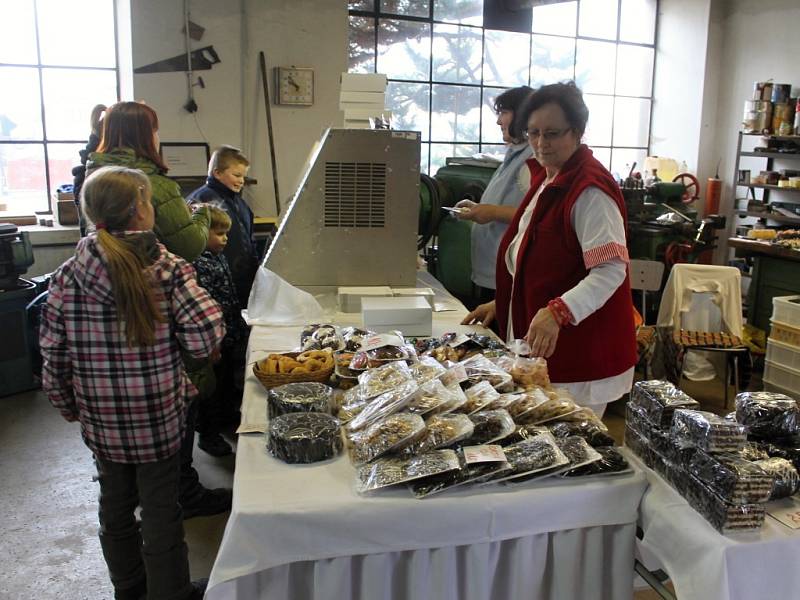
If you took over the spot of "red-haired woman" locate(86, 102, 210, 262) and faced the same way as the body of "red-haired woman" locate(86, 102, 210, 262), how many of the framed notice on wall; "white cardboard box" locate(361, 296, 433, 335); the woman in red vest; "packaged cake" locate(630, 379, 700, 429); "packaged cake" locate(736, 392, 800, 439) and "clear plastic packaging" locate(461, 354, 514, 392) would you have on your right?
5

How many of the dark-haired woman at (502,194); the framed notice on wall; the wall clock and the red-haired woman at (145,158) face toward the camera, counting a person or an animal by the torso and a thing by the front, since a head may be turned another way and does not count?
2

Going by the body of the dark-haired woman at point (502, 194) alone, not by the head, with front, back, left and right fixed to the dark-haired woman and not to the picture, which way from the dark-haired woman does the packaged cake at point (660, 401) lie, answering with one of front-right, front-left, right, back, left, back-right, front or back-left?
left

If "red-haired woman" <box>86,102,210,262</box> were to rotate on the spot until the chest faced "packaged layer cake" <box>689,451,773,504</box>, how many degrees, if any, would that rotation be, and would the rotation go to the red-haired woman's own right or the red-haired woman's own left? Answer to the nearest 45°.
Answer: approximately 90° to the red-haired woman's own right

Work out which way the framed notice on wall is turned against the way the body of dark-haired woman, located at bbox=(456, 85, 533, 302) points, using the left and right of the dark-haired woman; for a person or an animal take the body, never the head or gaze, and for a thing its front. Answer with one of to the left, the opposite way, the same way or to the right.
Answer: to the left

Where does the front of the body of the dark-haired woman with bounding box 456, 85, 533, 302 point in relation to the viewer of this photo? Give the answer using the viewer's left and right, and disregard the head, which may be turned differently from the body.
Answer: facing to the left of the viewer

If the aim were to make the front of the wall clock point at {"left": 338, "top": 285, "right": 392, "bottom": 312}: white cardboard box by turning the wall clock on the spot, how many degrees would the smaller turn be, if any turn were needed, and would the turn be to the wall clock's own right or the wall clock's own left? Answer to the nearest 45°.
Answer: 0° — it already faces it

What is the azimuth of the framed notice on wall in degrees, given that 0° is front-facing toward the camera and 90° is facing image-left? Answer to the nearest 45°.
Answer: approximately 0°

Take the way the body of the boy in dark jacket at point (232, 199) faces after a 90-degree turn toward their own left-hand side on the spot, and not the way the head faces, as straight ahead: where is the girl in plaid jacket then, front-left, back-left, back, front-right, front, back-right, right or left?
back-right

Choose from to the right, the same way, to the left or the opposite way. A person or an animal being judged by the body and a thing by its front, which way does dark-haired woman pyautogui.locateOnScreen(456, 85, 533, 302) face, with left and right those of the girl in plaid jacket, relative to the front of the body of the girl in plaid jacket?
to the left

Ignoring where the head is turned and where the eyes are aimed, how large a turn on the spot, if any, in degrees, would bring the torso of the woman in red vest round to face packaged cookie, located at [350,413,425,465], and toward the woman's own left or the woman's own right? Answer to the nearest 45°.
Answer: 0° — they already face it

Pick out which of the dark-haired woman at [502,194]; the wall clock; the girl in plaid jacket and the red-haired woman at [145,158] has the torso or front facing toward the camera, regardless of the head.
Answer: the wall clock

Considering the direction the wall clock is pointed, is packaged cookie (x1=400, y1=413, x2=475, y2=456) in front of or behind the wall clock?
in front

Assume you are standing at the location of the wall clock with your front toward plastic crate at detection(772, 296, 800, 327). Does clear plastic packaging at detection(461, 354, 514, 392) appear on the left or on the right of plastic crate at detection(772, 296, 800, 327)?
right

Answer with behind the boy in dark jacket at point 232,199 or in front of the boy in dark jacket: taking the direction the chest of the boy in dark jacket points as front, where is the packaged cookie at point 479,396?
in front

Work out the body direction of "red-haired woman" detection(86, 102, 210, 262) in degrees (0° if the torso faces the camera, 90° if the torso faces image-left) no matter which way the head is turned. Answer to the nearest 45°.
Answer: approximately 225°

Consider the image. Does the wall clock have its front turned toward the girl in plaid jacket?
yes
